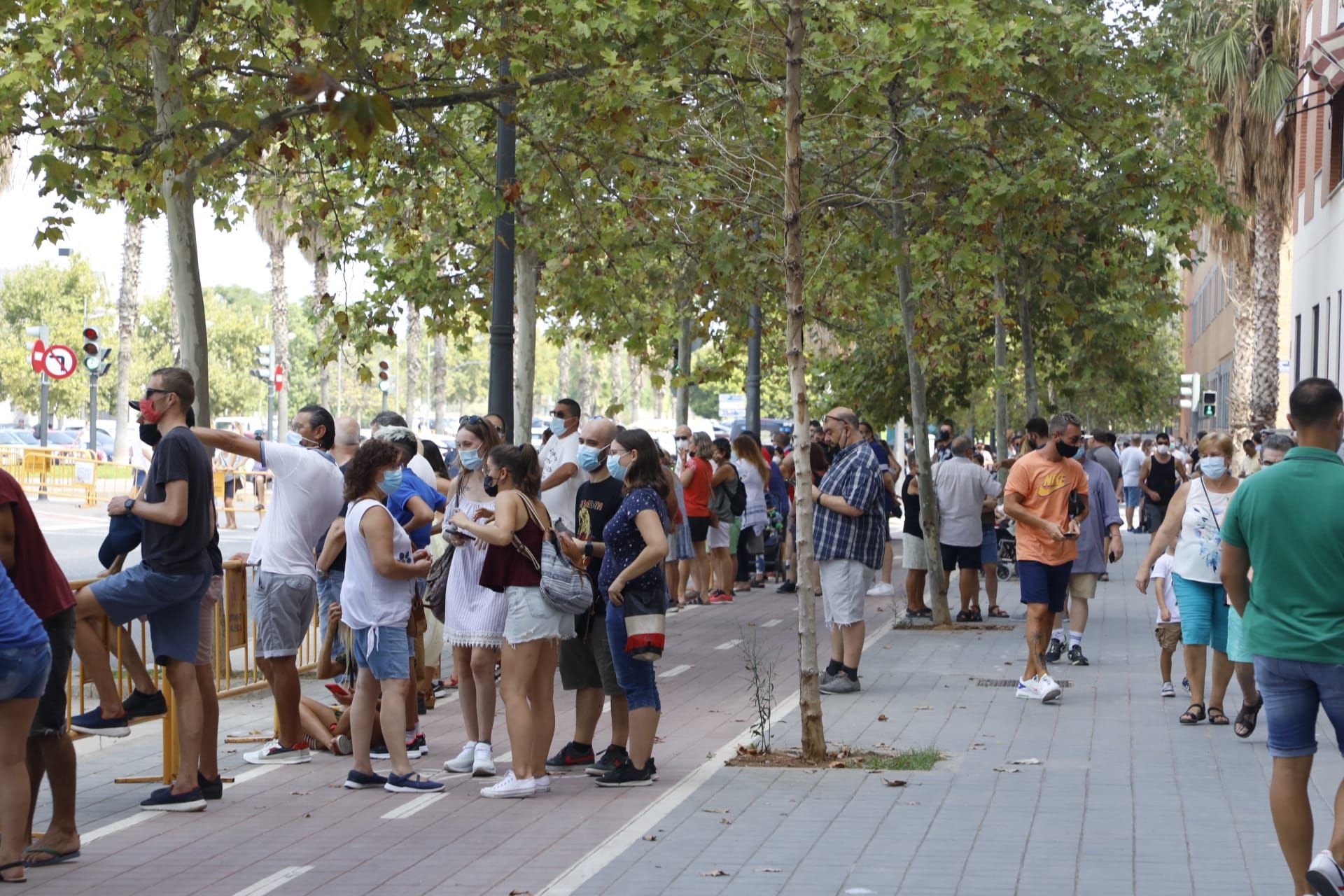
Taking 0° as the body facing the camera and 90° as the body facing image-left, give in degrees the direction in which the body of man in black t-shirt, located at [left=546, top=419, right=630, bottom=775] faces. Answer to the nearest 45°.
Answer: approximately 45°

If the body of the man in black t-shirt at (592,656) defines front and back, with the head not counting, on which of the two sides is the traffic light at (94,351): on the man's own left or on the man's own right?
on the man's own right

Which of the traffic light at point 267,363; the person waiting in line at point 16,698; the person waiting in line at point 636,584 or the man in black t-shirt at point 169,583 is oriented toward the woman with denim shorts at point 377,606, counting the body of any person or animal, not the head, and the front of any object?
the person waiting in line at point 636,584

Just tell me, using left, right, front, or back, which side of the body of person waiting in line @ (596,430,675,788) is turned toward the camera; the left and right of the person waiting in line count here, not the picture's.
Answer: left

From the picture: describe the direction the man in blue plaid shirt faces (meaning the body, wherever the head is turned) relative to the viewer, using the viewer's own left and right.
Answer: facing to the left of the viewer

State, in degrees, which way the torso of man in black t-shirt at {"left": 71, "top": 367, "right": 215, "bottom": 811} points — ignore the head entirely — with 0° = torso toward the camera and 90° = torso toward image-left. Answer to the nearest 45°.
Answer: approximately 90°
